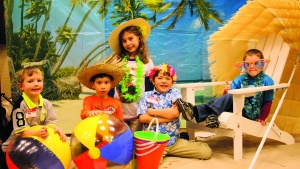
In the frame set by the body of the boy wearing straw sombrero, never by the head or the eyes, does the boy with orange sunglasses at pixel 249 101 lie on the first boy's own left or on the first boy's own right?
on the first boy's own left

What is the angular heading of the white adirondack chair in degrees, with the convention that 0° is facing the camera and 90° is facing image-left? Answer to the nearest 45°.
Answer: approximately 45°

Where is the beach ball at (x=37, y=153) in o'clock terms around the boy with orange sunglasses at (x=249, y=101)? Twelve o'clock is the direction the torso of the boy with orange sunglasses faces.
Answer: The beach ball is roughly at 12 o'clock from the boy with orange sunglasses.

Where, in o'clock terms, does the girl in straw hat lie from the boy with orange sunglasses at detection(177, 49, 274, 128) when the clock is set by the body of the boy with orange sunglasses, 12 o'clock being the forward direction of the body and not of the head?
The girl in straw hat is roughly at 1 o'clock from the boy with orange sunglasses.

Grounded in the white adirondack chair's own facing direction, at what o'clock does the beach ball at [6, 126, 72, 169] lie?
The beach ball is roughly at 12 o'clock from the white adirondack chair.

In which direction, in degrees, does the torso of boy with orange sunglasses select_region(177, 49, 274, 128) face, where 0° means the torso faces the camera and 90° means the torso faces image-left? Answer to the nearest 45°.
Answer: approximately 45°

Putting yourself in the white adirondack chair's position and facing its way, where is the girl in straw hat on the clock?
The girl in straw hat is roughly at 1 o'clock from the white adirondack chair.
